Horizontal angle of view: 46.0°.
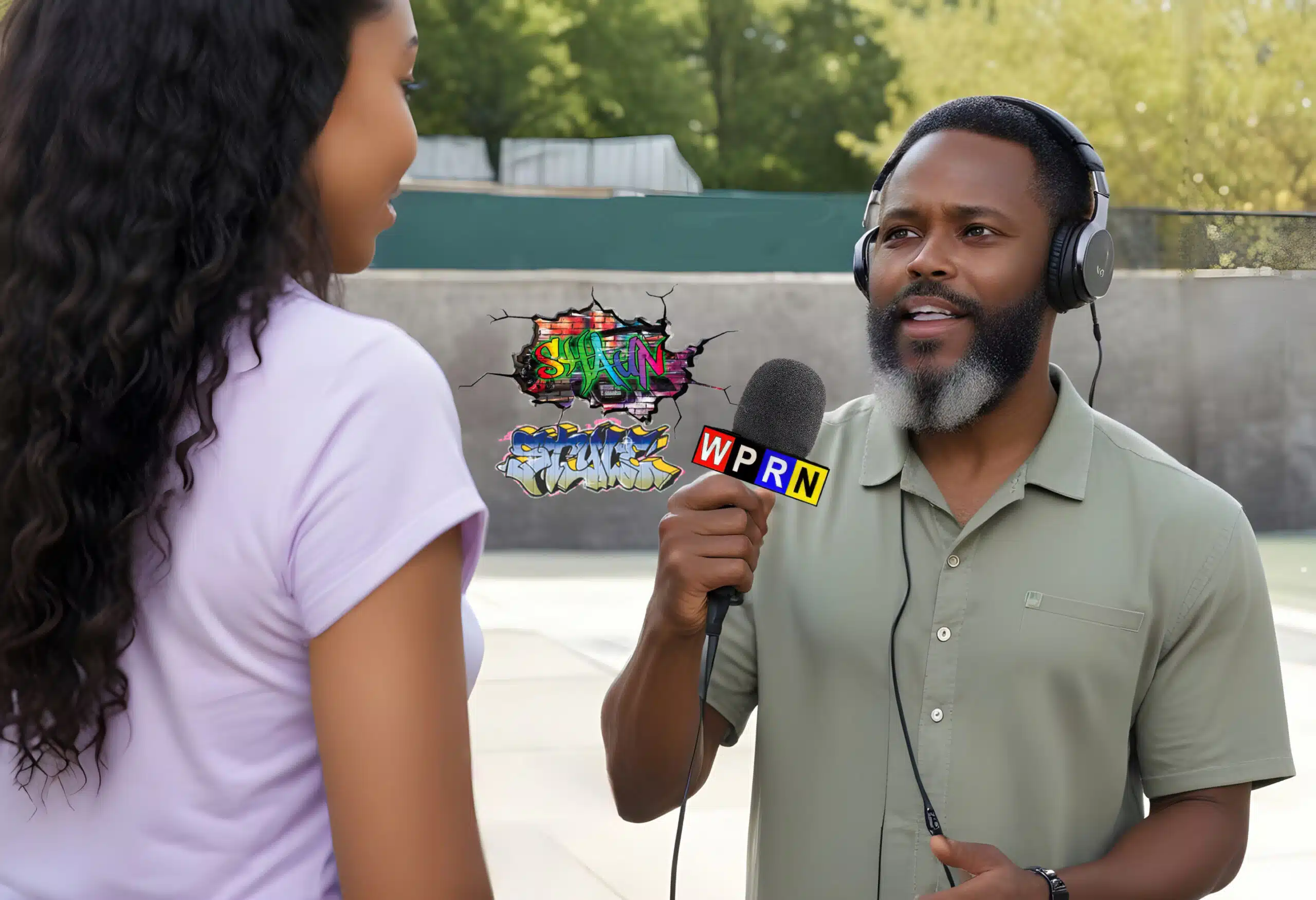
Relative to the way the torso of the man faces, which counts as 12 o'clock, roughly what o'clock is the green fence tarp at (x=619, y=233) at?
The green fence tarp is roughly at 4 o'clock from the man.

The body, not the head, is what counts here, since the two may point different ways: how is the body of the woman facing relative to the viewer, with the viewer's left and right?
facing away from the viewer and to the right of the viewer

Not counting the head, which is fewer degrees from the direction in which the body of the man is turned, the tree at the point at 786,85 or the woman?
the woman

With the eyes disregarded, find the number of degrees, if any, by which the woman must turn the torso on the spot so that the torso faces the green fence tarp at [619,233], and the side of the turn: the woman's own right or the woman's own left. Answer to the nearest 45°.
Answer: approximately 45° to the woman's own left

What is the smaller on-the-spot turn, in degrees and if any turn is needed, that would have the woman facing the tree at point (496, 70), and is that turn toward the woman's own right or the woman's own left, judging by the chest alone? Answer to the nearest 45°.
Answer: approximately 45° to the woman's own left

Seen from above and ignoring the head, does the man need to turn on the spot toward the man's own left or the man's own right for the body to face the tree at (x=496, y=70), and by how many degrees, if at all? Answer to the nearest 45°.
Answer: approximately 135° to the man's own right

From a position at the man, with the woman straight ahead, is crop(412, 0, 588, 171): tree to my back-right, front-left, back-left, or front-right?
back-right

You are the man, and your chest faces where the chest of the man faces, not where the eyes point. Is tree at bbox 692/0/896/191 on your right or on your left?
on your right

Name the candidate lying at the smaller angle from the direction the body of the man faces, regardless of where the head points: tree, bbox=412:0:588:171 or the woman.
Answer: the woman

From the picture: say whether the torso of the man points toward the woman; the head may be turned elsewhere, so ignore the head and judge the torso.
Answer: yes
